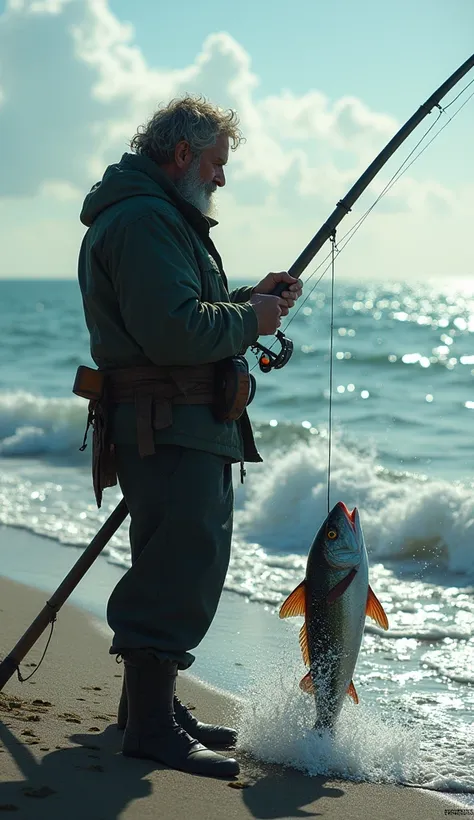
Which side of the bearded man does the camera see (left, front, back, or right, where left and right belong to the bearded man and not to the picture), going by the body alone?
right

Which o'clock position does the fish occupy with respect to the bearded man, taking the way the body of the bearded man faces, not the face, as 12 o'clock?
The fish is roughly at 11 o'clock from the bearded man.

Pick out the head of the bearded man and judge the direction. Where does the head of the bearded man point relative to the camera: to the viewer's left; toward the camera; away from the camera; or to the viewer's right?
to the viewer's right
